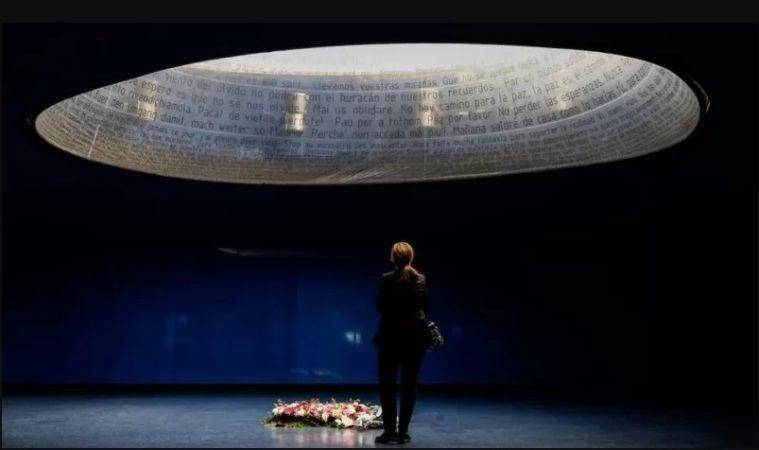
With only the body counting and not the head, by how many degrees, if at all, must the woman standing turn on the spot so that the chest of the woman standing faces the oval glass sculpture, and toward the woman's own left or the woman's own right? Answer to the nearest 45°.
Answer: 0° — they already face it

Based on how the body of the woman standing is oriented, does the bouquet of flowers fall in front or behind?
in front

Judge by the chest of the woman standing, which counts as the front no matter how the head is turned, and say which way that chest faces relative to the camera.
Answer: away from the camera
